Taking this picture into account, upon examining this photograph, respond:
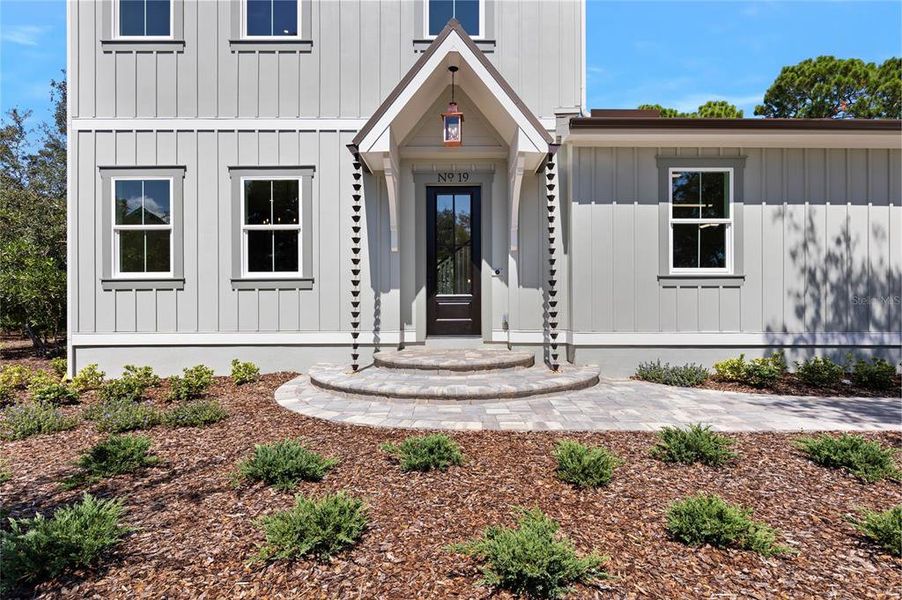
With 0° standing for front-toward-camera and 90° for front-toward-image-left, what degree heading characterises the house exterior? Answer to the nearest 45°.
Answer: approximately 0°

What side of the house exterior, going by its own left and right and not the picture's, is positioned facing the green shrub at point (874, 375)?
left

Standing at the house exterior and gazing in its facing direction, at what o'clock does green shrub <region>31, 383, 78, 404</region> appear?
The green shrub is roughly at 2 o'clock from the house exterior.

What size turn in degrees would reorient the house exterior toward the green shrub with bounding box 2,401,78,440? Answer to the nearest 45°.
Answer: approximately 45° to its right

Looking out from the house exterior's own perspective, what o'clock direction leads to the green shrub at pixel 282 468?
The green shrub is roughly at 12 o'clock from the house exterior.

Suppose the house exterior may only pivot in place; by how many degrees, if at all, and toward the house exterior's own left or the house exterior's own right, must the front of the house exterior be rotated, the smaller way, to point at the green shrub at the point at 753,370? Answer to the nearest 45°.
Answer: approximately 90° to the house exterior's own left

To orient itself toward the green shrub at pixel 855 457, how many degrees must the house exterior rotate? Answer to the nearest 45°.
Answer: approximately 45° to its left
